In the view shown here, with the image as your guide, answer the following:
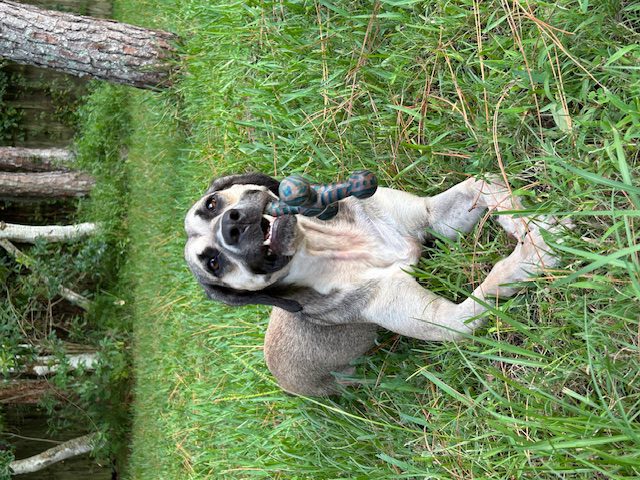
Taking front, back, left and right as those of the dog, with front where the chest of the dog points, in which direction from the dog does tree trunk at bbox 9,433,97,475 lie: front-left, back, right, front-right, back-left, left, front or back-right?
back-right

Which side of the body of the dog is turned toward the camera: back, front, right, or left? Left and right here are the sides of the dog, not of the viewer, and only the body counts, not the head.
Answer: front
